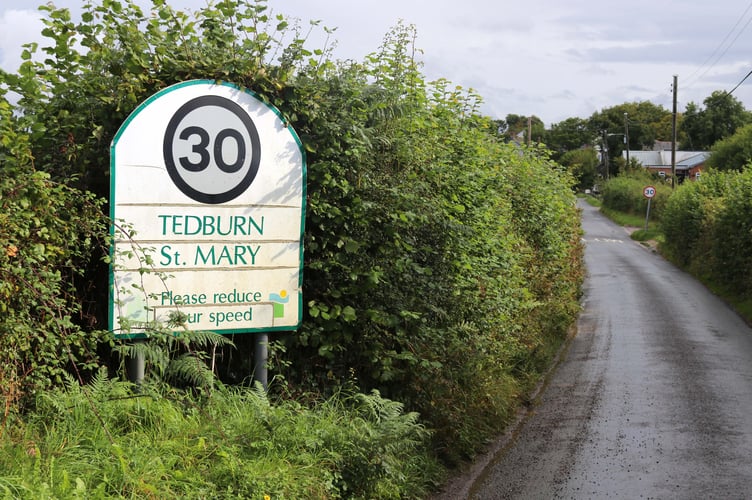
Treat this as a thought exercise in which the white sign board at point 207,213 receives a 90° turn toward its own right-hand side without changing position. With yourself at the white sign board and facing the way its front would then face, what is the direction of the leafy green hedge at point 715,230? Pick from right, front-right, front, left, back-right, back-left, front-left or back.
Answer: back-right

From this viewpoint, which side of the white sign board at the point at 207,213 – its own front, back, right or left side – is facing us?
front
